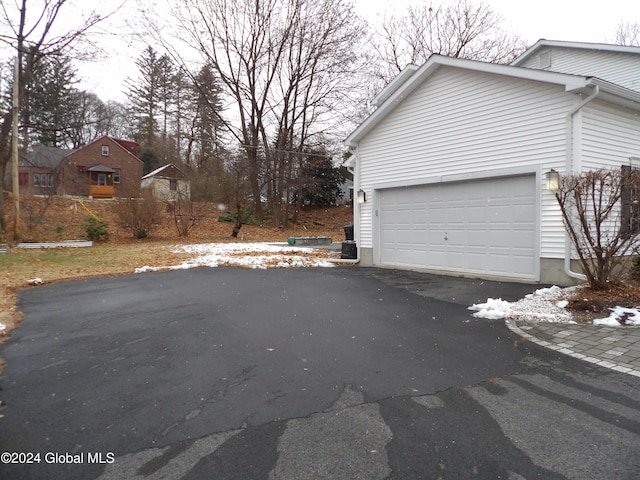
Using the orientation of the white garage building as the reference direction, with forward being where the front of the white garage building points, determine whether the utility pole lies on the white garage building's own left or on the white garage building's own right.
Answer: on the white garage building's own right

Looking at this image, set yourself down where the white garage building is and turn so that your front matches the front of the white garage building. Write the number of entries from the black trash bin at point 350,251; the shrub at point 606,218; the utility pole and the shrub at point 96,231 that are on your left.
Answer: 1

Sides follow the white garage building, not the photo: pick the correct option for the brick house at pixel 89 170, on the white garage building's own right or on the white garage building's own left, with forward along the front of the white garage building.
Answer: on the white garage building's own right

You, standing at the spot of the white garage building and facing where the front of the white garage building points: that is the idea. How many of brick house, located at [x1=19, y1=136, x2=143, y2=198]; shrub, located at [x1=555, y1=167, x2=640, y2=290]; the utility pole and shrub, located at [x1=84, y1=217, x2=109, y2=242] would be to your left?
1

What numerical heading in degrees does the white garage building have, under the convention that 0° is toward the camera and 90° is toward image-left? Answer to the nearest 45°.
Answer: approximately 45°

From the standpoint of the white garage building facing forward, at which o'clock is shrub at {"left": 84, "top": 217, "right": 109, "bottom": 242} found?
The shrub is roughly at 2 o'clock from the white garage building.

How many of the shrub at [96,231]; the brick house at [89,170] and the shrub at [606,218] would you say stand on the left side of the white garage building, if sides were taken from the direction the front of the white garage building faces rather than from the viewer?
1

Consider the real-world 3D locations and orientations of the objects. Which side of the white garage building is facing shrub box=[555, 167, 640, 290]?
left

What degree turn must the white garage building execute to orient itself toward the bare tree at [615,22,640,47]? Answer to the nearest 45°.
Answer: approximately 135° to its right
